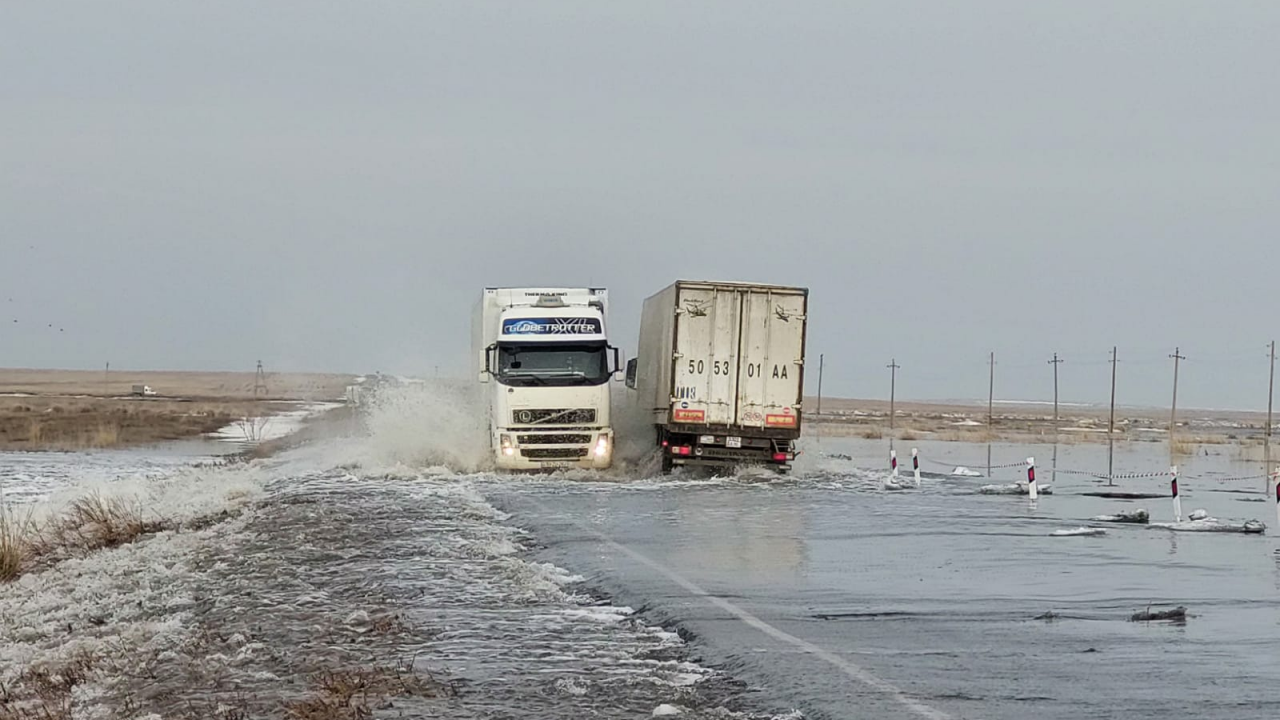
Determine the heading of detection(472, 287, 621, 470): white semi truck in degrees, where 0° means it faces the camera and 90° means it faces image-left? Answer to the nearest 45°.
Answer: approximately 0°

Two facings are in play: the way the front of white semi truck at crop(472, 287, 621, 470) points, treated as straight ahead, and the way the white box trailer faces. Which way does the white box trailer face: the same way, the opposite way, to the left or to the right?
the opposite way

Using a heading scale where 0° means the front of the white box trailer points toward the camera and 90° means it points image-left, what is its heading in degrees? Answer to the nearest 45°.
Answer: approximately 180°

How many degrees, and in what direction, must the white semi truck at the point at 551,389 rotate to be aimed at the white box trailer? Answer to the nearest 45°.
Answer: approximately 90° to its left

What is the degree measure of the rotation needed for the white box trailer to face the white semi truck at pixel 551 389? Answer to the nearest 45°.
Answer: approximately 90° to its left

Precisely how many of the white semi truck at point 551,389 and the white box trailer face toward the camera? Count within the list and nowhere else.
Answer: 1
